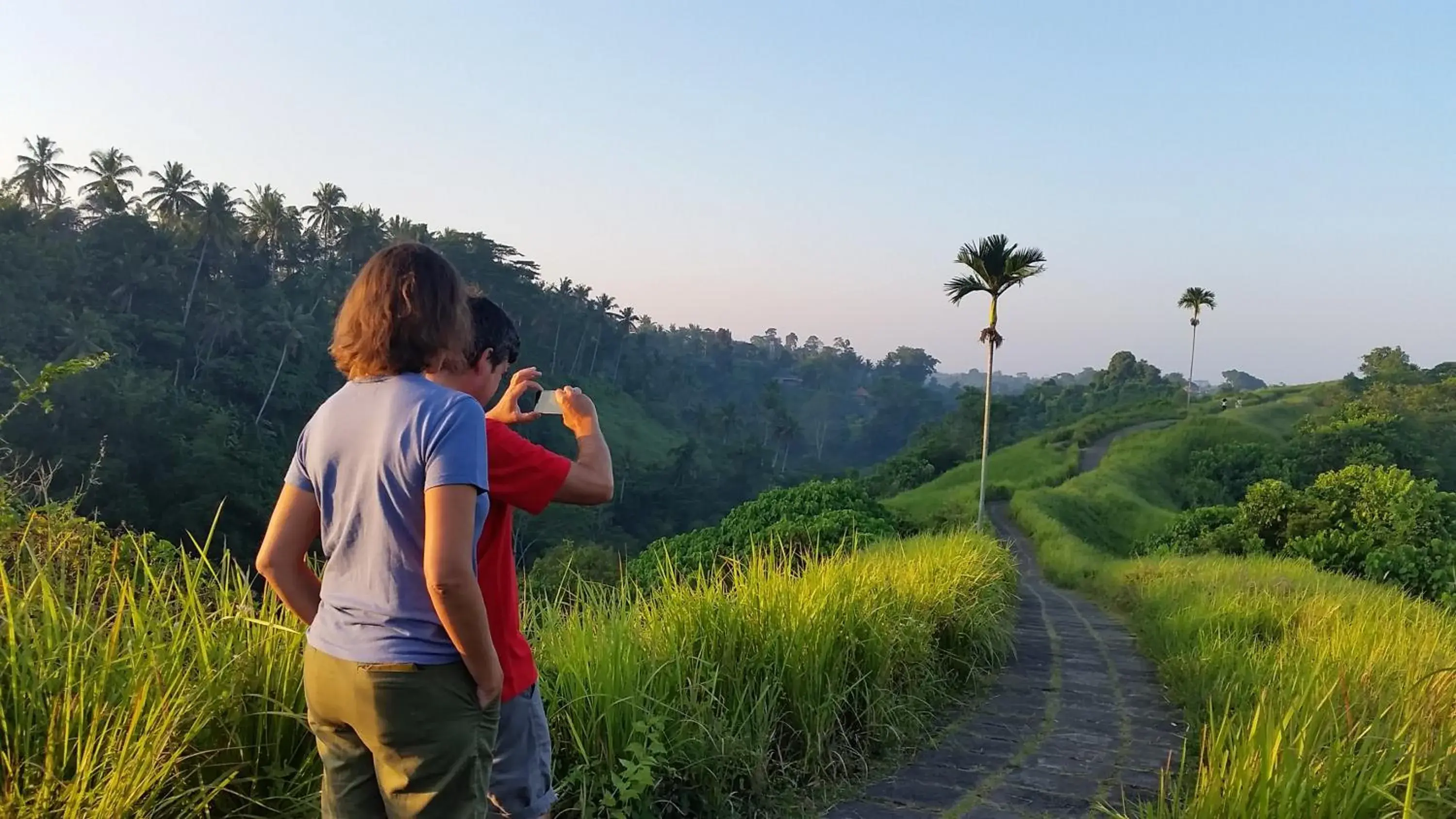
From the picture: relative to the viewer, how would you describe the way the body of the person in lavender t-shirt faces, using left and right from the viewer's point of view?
facing away from the viewer and to the right of the viewer

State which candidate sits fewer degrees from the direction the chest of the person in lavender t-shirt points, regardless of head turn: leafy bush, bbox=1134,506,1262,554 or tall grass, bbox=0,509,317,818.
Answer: the leafy bush

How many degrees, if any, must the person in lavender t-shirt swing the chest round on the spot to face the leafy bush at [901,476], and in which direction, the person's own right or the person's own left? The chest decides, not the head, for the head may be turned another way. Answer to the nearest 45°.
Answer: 0° — they already face it

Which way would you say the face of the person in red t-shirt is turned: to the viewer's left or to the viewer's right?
to the viewer's right

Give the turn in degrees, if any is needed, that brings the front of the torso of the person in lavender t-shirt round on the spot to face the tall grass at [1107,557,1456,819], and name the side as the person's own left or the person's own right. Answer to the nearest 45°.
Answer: approximately 45° to the person's own right

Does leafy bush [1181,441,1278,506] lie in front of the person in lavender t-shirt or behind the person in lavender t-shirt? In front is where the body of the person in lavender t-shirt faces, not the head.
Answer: in front

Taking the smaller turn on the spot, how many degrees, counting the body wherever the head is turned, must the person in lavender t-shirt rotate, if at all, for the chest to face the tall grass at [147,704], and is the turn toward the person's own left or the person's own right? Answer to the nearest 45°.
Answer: approximately 90° to the person's own left

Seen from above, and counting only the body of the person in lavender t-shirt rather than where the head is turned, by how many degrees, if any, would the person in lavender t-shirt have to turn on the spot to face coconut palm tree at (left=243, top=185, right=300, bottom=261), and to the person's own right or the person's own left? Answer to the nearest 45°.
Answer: approximately 45° to the person's own left
